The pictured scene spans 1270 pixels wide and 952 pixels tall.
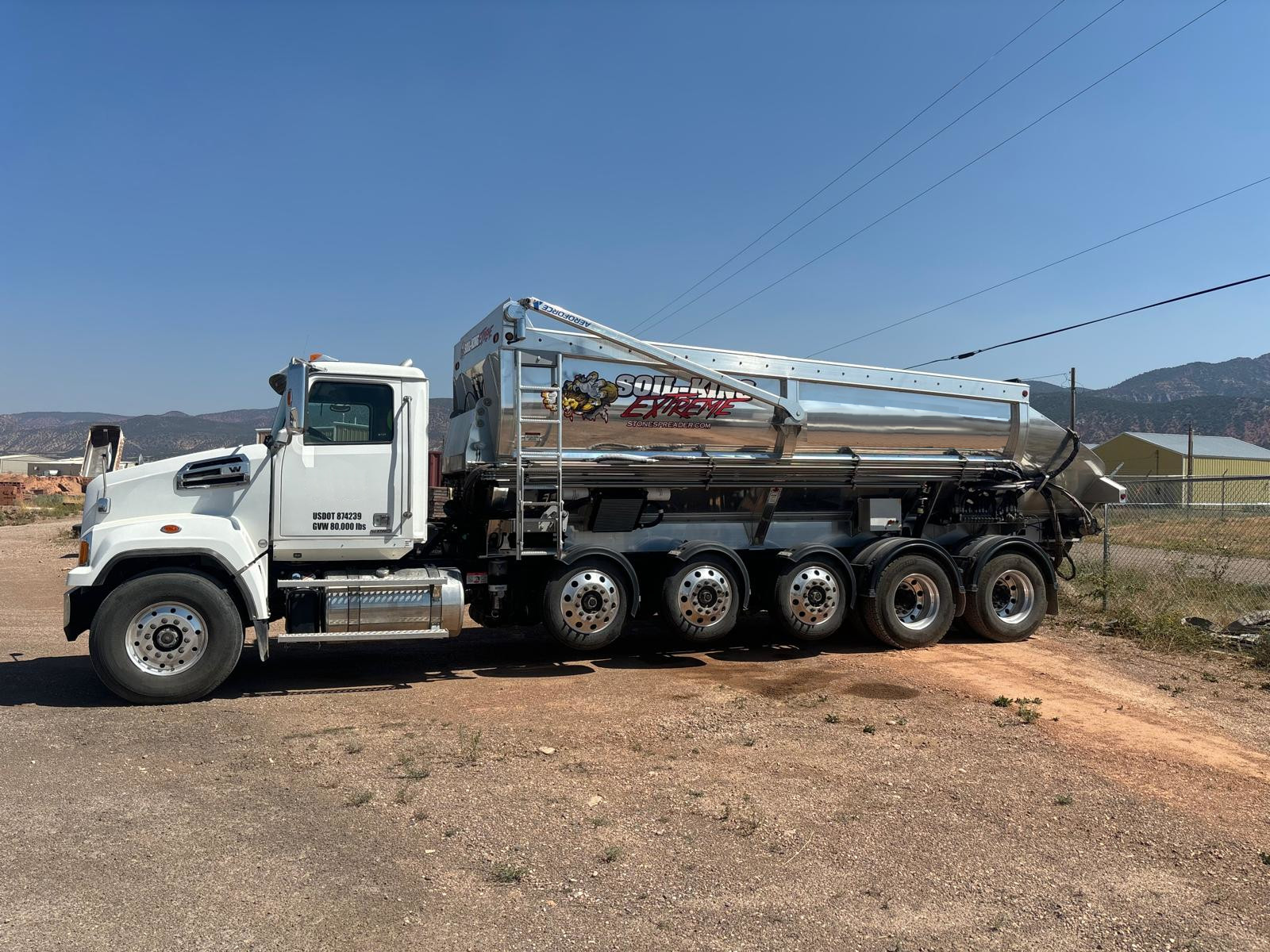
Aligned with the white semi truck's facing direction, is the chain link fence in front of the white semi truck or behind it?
behind

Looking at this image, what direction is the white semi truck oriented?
to the viewer's left
